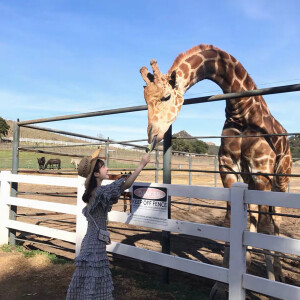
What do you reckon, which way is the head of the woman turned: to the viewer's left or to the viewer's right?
to the viewer's right

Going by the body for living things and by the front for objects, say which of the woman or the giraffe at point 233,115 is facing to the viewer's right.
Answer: the woman

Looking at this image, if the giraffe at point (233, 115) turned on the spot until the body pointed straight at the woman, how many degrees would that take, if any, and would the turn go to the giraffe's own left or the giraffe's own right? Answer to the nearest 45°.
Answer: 0° — it already faces them

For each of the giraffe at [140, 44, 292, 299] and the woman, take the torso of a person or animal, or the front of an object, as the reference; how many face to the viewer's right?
1

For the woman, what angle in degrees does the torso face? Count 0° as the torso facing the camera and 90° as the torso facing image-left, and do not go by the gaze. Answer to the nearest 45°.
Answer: approximately 270°

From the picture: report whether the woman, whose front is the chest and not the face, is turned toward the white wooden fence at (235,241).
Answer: yes

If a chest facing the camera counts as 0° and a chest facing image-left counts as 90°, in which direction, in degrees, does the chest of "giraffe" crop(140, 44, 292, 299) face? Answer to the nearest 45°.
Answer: approximately 45°

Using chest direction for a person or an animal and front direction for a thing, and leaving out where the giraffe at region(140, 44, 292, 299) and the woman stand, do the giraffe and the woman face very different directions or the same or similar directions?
very different directions

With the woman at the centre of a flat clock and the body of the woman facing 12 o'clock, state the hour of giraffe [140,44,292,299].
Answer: The giraffe is roughly at 11 o'clock from the woman.
